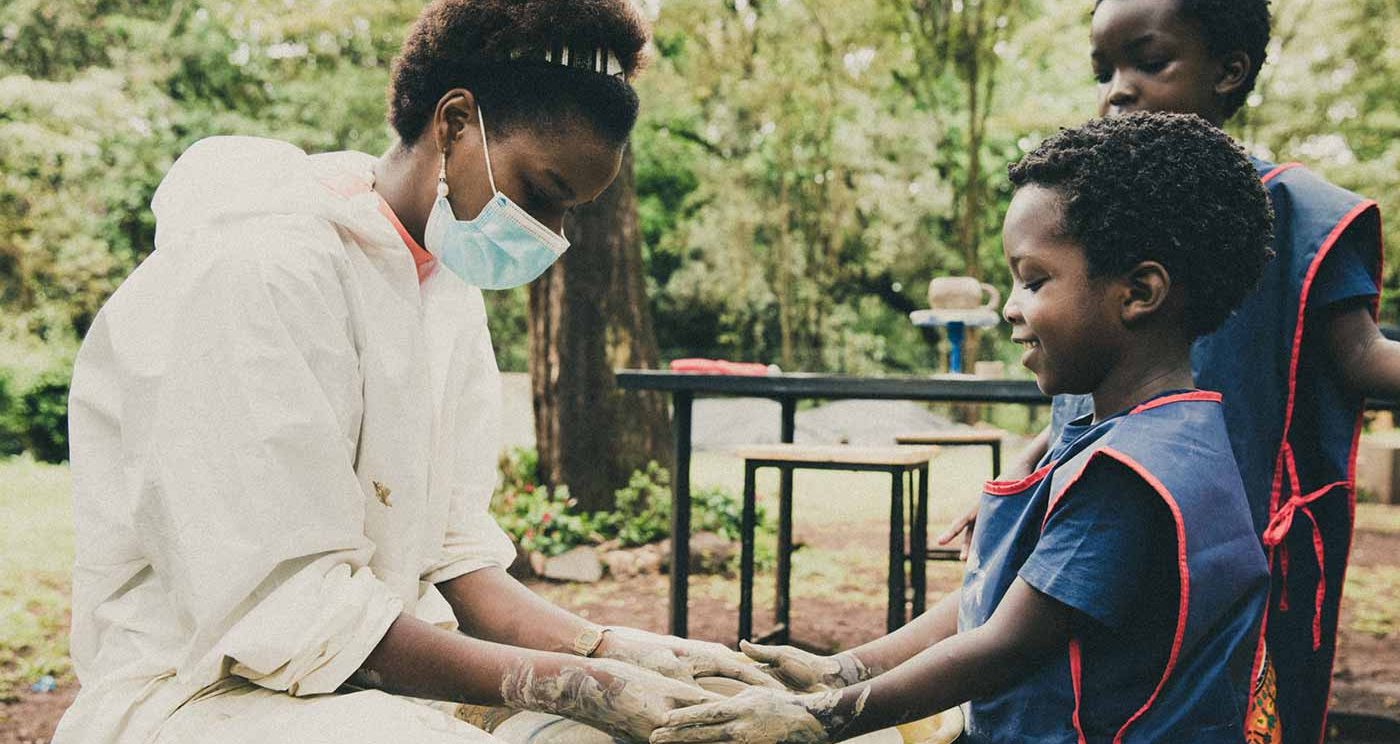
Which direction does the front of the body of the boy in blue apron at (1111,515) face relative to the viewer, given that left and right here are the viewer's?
facing to the left of the viewer

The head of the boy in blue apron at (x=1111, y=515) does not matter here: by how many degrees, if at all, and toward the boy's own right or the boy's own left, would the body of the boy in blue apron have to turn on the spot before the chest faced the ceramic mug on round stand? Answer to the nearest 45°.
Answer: approximately 90° to the boy's own right

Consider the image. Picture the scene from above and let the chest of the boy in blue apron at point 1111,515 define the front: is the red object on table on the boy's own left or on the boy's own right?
on the boy's own right

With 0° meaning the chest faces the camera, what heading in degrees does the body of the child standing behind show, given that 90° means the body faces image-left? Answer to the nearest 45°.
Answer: approximately 45°

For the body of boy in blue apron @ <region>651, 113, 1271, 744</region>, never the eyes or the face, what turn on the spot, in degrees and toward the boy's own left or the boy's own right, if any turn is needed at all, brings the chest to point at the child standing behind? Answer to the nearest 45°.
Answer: approximately 135° to the boy's own right

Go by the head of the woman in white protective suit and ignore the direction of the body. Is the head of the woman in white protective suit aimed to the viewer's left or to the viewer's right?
to the viewer's right

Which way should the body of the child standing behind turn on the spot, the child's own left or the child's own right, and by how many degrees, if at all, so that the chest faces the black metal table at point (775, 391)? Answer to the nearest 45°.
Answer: approximately 90° to the child's own right

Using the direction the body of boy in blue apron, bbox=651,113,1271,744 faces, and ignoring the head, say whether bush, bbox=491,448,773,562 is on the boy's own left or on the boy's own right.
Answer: on the boy's own right

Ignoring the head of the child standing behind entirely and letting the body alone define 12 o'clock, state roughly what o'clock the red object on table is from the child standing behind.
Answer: The red object on table is roughly at 3 o'clock from the child standing behind.

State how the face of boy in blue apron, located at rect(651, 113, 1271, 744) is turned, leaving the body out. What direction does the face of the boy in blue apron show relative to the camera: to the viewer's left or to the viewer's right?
to the viewer's left
